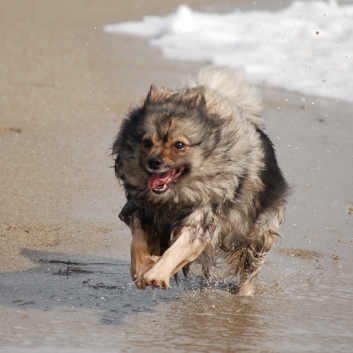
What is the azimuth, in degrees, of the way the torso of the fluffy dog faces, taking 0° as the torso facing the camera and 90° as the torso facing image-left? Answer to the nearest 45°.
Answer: approximately 45°
